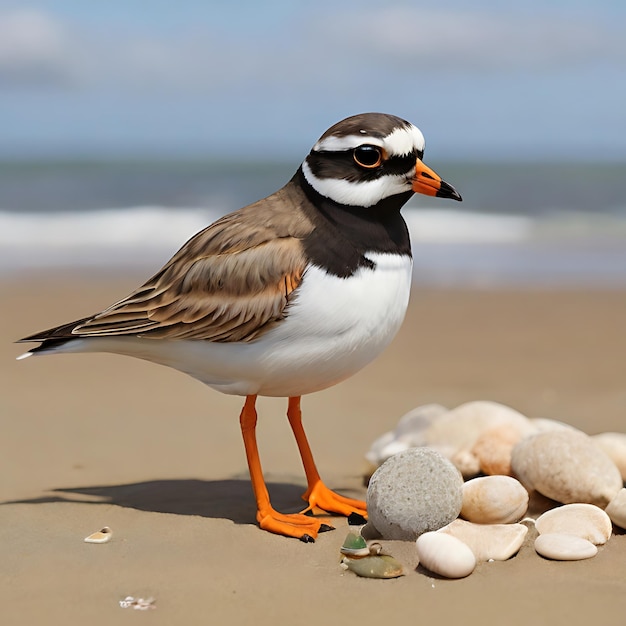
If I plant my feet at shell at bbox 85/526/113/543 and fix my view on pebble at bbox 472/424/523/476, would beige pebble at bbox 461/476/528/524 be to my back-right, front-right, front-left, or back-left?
front-right

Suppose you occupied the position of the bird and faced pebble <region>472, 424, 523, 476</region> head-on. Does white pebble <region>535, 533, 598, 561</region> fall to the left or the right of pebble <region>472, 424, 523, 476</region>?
right

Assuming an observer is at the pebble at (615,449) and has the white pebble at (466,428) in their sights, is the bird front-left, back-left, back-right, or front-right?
front-left

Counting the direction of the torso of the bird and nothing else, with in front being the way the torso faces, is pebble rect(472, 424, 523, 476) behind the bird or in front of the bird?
in front

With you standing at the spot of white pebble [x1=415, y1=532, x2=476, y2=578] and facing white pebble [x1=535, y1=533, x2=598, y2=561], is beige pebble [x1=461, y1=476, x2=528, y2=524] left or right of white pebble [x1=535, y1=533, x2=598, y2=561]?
left

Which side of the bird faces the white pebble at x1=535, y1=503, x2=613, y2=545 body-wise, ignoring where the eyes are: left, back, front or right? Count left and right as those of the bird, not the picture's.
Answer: front

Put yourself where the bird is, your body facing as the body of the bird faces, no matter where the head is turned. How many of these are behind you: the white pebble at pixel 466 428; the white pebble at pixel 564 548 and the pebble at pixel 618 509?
0

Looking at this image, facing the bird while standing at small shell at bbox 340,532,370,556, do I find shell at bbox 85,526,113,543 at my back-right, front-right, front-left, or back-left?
front-left

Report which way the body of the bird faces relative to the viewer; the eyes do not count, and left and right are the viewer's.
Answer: facing to the right of the viewer

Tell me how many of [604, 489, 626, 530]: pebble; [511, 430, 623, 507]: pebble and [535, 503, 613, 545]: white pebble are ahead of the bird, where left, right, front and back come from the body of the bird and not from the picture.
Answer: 3

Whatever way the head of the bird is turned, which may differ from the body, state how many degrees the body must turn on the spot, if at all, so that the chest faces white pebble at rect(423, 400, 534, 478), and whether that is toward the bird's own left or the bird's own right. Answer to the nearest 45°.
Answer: approximately 45° to the bird's own left

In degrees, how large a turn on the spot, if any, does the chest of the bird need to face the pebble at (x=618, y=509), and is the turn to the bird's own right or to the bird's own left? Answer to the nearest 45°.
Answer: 0° — it already faces it
